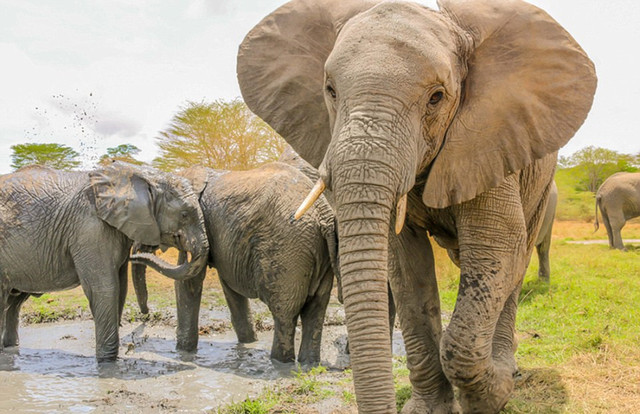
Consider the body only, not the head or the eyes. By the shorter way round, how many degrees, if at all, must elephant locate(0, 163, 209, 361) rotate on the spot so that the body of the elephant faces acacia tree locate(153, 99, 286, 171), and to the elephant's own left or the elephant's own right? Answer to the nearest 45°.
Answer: approximately 90° to the elephant's own left

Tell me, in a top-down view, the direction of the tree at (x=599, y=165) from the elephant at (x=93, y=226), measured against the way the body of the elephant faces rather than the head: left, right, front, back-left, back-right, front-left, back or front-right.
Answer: front-left

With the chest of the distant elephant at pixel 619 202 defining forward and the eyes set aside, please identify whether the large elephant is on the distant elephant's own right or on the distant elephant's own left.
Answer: on the distant elephant's own right

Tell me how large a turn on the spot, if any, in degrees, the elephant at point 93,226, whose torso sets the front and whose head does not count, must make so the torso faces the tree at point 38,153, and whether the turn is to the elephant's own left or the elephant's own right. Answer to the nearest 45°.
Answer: approximately 90° to the elephant's own left

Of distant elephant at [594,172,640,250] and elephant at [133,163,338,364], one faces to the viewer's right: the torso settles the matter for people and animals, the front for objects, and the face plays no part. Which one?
the distant elephant

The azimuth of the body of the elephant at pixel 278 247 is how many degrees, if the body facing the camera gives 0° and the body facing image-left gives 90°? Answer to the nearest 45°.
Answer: approximately 135°

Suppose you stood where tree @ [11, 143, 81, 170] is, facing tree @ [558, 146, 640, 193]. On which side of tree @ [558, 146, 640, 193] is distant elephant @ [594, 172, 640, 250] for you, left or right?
right

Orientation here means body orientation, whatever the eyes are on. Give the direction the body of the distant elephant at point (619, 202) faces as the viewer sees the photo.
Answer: to the viewer's right

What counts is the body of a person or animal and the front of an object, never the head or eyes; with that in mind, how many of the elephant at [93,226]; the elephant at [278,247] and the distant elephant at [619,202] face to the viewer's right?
2

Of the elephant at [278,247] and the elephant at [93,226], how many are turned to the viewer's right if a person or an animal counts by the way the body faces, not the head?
1

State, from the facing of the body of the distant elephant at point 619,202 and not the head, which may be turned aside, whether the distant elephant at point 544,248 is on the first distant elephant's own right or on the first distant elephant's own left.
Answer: on the first distant elephant's own right

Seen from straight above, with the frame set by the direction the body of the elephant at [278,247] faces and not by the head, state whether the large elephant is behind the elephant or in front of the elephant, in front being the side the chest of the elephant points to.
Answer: behind

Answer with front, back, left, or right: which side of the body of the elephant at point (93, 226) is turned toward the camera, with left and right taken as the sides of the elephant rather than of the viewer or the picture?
right
